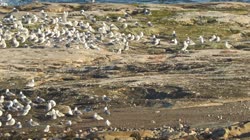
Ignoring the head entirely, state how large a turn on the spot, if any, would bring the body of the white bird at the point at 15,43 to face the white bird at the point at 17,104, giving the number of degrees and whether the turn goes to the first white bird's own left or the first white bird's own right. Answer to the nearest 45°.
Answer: approximately 90° to the first white bird's own left

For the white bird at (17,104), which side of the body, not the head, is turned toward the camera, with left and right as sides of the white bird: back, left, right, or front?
left

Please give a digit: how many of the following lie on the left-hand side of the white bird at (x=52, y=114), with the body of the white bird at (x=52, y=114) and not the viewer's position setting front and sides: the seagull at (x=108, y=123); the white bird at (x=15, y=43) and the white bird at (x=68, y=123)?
1

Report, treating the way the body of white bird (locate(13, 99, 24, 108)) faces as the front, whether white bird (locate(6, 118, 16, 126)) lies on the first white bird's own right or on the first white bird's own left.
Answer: on the first white bird's own left

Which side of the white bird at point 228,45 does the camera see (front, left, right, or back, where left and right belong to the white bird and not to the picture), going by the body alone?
left

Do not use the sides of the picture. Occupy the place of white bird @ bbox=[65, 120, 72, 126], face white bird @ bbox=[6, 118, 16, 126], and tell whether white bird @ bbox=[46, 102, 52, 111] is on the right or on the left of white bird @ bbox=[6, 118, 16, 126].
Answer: right
